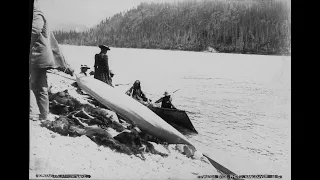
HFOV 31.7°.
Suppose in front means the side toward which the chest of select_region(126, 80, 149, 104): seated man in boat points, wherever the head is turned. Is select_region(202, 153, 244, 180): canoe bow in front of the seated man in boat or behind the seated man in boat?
in front

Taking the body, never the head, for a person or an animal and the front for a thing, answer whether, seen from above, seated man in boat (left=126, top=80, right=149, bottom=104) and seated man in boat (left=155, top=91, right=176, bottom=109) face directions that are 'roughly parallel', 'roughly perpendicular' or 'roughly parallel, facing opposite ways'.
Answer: roughly parallel

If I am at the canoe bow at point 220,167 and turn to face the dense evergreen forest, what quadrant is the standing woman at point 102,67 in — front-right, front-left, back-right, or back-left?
front-left

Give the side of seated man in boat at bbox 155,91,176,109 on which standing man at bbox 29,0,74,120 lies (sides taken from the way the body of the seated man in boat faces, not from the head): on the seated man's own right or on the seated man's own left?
on the seated man's own right
